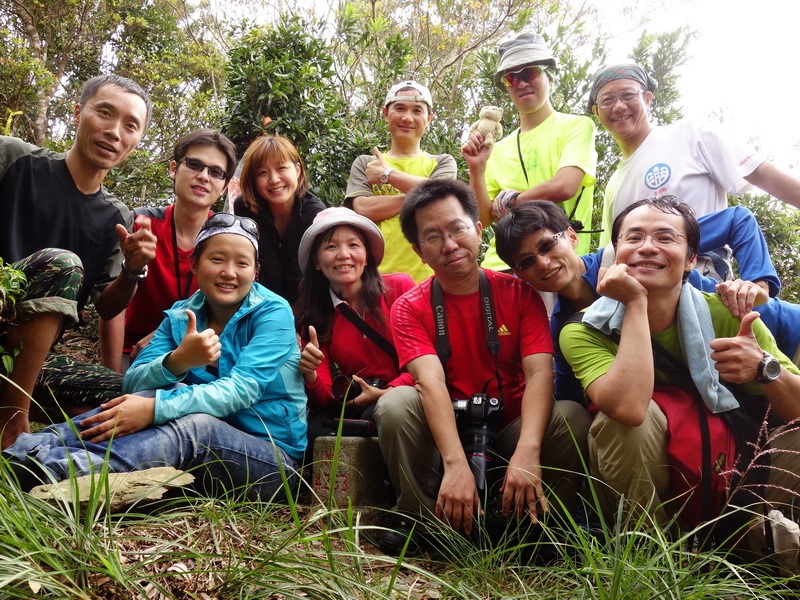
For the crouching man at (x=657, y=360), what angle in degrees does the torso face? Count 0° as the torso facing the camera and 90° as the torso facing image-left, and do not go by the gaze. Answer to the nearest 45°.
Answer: approximately 0°

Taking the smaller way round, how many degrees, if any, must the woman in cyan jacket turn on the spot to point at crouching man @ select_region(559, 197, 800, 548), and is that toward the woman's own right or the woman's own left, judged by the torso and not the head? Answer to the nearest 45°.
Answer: approximately 90° to the woman's own left

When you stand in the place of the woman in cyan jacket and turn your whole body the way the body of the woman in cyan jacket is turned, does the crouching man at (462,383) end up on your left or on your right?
on your left

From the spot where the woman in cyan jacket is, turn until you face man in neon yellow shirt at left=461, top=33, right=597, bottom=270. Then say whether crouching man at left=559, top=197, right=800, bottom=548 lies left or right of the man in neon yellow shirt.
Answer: right

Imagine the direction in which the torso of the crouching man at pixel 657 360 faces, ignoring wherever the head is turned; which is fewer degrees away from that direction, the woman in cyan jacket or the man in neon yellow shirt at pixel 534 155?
the woman in cyan jacket

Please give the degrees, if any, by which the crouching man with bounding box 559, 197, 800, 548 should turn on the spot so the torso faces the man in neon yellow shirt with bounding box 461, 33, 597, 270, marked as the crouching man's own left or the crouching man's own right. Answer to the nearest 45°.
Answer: approximately 135° to the crouching man's own right

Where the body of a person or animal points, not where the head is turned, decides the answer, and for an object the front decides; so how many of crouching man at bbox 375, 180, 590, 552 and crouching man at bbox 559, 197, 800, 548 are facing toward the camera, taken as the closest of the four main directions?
2

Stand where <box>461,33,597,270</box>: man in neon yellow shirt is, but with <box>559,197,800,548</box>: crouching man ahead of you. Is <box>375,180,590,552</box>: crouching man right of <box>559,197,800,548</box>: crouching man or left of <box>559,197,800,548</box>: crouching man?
right

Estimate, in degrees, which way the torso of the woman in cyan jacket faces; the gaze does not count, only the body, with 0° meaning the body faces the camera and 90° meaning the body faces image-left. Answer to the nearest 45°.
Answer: approximately 45°

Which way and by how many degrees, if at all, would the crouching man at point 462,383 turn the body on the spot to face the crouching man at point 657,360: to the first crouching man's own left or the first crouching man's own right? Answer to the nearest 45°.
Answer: approximately 45° to the first crouching man's own left
